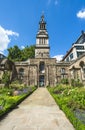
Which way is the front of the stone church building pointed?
toward the camera
